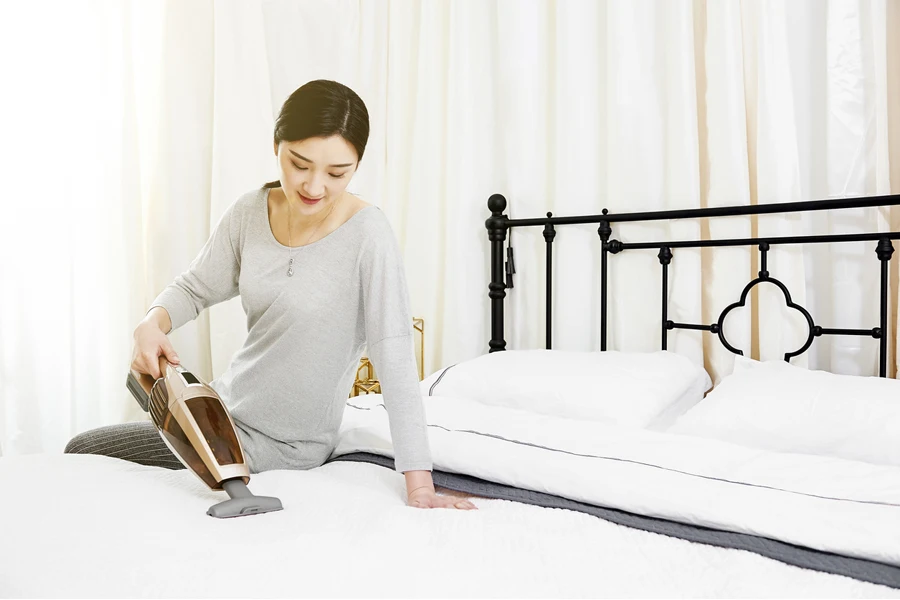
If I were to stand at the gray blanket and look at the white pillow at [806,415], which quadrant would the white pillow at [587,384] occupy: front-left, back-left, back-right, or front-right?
front-left

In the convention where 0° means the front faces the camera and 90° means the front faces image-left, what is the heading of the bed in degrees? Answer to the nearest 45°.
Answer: approximately 45°

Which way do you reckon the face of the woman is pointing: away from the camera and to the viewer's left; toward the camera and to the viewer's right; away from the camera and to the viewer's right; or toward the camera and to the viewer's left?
toward the camera and to the viewer's left
